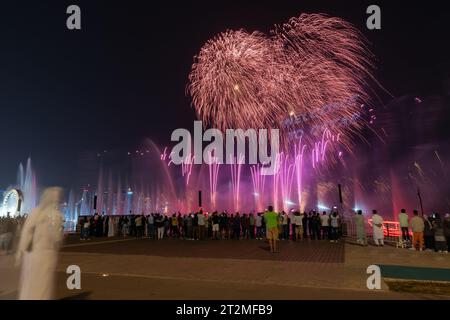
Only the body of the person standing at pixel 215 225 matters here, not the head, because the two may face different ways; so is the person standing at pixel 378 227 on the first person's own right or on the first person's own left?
on the first person's own right

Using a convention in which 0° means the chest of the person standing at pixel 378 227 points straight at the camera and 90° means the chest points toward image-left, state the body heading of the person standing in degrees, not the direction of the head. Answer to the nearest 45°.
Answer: approximately 180°

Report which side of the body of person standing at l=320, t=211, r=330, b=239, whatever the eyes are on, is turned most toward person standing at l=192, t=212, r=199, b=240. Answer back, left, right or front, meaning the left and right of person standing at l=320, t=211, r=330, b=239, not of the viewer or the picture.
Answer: left

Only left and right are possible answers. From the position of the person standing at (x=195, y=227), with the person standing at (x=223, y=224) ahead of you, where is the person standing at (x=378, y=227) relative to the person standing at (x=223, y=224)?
right

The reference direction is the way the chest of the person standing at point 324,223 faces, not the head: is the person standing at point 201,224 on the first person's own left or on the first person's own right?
on the first person's own left

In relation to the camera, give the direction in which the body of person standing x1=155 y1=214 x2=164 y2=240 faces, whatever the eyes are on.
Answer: away from the camera

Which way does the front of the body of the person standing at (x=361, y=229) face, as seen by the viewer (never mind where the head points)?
away from the camera

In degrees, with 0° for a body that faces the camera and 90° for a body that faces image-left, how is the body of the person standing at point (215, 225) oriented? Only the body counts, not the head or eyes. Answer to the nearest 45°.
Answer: approximately 180°

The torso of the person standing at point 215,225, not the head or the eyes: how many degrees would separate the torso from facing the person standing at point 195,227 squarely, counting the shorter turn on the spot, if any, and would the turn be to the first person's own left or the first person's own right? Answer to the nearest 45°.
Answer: approximately 90° to the first person's own left

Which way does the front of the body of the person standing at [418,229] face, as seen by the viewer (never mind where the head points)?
away from the camera

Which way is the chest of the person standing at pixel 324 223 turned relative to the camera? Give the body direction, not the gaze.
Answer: away from the camera
